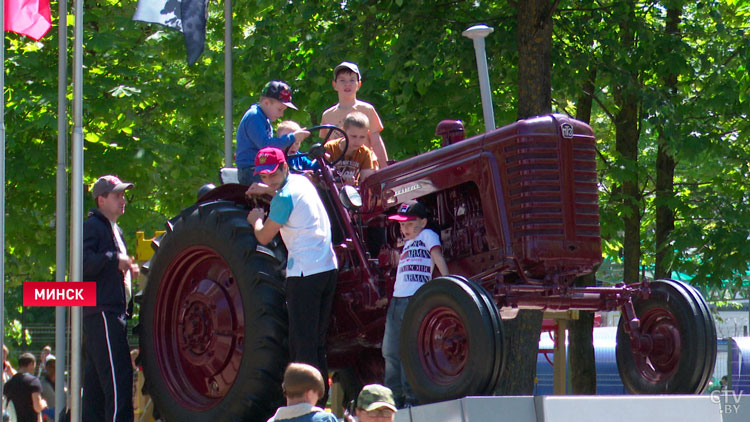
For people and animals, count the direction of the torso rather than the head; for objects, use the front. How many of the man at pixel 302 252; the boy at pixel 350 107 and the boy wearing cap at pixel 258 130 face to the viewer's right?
1

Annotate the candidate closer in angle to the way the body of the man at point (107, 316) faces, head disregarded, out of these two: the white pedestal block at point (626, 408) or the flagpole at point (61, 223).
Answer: the white pedestal block

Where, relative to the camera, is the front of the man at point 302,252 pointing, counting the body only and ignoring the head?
to the viewer's left

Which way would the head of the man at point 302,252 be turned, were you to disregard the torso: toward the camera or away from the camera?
toward the camera

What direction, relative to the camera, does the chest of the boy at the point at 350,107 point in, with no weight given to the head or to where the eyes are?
toward the camera

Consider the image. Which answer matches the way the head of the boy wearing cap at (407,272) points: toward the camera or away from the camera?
toward the camera

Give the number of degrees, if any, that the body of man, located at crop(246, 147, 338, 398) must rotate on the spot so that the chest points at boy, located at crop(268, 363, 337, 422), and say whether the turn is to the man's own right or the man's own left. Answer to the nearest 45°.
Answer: approximately 90° to the man's own left

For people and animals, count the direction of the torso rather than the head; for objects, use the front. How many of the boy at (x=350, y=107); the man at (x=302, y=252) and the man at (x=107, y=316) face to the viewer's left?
1

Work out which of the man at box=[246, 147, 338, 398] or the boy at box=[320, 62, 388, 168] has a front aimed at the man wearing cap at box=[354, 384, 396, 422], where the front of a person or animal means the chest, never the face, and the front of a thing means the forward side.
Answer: the boy

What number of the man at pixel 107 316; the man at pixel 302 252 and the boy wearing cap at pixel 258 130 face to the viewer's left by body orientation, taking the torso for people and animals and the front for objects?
1

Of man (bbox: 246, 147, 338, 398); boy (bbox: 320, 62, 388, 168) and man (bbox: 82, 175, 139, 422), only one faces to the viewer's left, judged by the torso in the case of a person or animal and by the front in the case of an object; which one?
man (bbox: 246, 147, 338, 398)

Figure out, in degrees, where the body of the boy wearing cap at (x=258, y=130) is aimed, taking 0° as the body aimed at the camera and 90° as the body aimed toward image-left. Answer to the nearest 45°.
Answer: approximately 270°

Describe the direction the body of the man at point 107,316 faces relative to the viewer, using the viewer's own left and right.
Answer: facing to the right of the viewer

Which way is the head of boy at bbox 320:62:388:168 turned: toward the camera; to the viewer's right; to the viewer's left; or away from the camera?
toward the camera

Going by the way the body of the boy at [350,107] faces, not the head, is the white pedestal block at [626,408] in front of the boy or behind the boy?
in front
